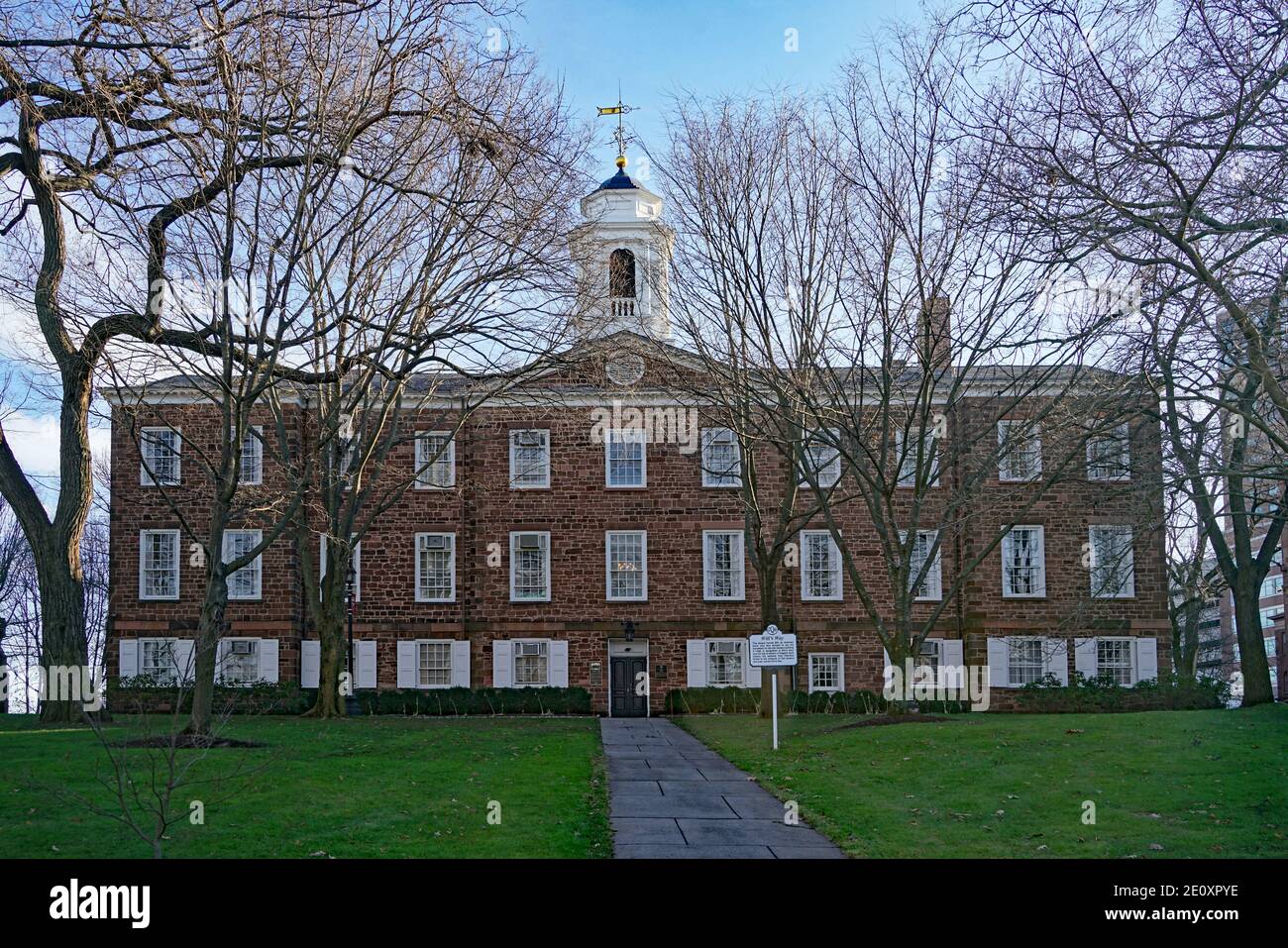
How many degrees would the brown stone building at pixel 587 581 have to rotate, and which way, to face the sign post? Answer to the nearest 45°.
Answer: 0° — it already faces it

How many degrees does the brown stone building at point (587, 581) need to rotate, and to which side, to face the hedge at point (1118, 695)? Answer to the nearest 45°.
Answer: approximately 90° to its left

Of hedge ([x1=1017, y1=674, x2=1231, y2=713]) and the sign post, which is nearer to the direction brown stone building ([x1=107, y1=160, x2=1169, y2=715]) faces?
the sign post

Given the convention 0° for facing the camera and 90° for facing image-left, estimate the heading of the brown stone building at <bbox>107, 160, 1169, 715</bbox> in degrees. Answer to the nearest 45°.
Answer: approximately 0°
